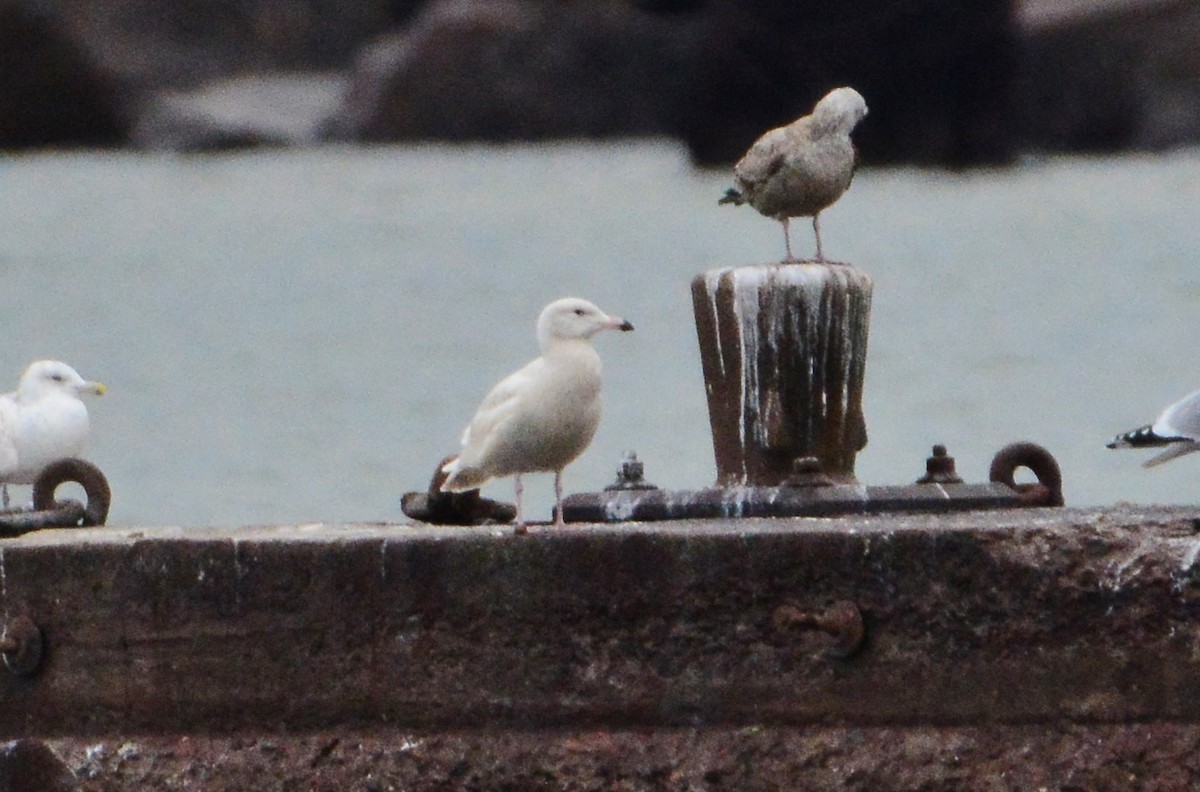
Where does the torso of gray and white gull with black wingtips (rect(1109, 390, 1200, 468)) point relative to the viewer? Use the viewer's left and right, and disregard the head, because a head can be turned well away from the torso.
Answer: facing to the right of the viewer

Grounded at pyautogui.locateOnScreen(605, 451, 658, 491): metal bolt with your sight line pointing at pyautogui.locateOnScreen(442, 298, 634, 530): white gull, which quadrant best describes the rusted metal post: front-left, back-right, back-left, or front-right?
back-left

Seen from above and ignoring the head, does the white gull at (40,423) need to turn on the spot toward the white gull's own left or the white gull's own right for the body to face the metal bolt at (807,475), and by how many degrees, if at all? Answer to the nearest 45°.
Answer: approximately 45° to the white gull's own right

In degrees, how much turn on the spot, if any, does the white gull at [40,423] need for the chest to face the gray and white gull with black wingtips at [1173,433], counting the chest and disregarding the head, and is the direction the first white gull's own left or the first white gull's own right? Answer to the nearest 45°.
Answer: approximately 45° to the first white gull's own left

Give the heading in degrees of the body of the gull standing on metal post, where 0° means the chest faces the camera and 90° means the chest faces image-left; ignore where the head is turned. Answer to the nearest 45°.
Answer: approximately 315°

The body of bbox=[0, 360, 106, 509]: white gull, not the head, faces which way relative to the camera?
to the viewer's right

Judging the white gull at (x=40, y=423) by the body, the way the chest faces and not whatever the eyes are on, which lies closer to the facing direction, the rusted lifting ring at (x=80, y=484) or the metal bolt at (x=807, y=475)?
the metal bolt
